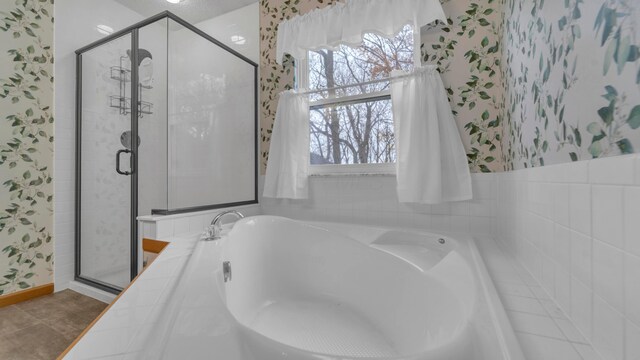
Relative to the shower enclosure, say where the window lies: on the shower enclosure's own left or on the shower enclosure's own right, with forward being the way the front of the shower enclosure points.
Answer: on the shower enclosure's own left

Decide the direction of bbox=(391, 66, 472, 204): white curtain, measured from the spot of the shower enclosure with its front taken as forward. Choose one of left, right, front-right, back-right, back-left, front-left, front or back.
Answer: left

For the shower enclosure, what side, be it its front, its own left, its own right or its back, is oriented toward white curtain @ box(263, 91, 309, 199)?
left

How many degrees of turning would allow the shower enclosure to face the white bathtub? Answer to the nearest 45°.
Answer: approximately 90° to its left

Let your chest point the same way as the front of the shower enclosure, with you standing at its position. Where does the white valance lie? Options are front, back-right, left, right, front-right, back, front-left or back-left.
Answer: left
